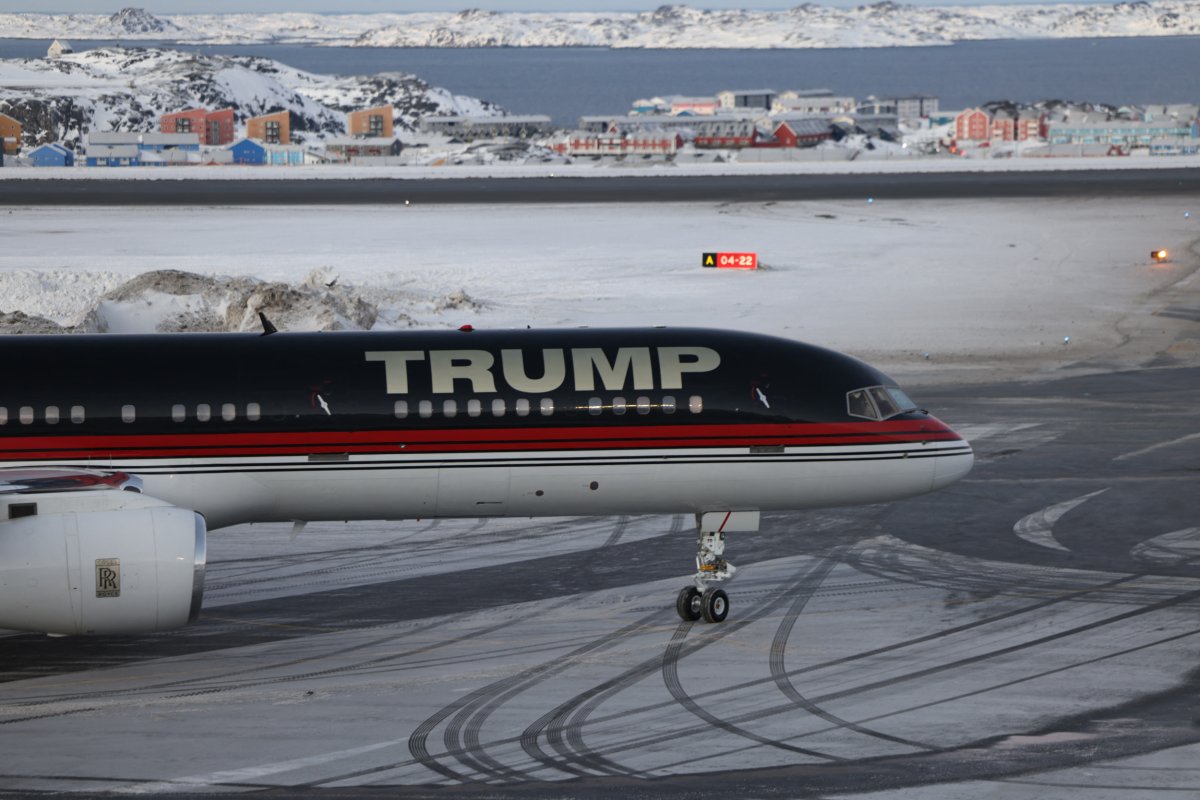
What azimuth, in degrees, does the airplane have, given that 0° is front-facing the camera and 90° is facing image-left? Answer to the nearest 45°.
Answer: approximately 270°
